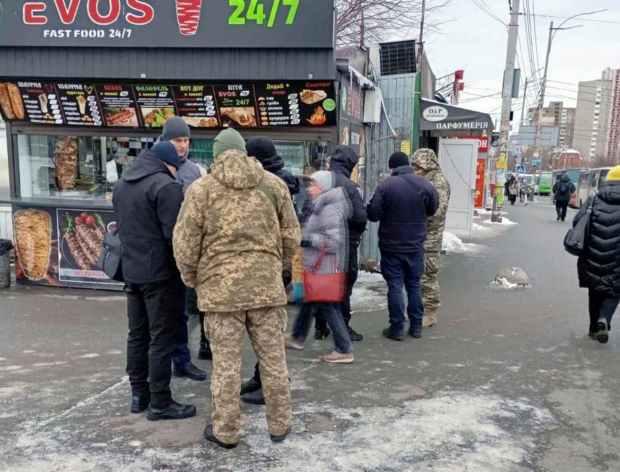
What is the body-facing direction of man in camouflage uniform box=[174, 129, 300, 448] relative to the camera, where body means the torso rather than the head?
away from the camera

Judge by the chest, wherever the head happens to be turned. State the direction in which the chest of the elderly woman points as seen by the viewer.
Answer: to the viewer's left

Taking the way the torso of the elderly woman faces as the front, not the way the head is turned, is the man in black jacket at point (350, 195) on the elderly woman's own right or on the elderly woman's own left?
on the elderly woman's own right

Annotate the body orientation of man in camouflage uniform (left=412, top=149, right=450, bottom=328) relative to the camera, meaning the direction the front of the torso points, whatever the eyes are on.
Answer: to the viewer's left

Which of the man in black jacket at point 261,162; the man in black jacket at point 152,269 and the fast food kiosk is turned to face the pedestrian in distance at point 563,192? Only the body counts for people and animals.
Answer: the man in black jacket at point 152,269

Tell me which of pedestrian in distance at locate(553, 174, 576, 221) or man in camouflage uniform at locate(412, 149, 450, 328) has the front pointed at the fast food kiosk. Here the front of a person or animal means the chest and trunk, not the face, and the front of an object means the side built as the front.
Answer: the man in camouflage uniform

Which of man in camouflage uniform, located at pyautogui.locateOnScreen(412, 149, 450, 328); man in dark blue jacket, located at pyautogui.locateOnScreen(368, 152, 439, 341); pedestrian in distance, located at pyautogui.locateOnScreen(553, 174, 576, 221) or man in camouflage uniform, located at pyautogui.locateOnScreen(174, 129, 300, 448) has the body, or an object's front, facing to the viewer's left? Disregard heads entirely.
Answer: man in camouflage uniform, located at pyautogui.locateOnScreen(412, 149, 450, 328)

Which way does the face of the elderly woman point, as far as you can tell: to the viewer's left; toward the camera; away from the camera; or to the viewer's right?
to the viewer's left

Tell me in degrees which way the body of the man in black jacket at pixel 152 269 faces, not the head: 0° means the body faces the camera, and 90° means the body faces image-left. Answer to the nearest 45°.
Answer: approximately 225°
